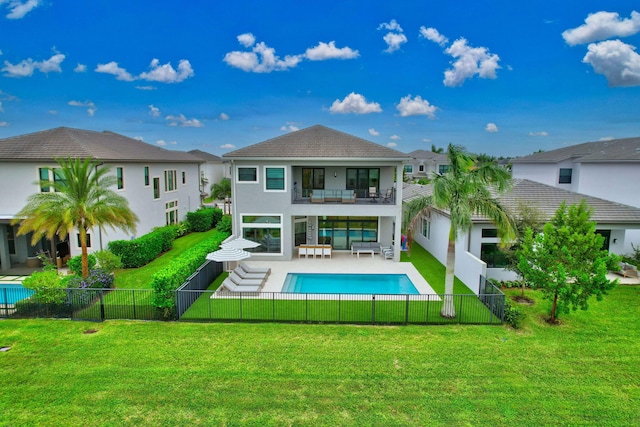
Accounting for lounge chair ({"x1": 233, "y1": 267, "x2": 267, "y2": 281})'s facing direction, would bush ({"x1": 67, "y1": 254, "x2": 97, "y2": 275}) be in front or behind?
behind

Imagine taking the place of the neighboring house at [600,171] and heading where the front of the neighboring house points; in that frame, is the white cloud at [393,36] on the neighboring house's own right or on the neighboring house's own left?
on the neighboring house's own left

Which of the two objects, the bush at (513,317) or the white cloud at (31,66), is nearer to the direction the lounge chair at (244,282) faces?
the bush

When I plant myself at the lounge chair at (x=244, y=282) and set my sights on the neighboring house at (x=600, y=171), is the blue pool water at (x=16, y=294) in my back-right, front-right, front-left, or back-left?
back-left

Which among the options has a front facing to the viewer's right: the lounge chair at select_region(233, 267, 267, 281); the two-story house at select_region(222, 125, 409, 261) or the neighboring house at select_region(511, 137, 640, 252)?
the lounge chair

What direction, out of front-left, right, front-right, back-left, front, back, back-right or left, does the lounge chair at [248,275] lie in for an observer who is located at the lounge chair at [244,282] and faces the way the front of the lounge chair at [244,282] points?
left

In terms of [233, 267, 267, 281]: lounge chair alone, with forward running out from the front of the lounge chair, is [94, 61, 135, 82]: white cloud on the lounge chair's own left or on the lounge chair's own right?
on the lounge chair's own left

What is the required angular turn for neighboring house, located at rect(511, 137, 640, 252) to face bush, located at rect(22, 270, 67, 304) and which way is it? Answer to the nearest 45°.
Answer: approximately 90° to its left

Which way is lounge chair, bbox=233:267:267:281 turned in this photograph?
to the viewer's right

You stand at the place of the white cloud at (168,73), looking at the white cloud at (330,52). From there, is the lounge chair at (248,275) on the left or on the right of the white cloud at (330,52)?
right

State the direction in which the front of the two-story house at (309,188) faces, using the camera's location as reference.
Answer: facing away from the viewer

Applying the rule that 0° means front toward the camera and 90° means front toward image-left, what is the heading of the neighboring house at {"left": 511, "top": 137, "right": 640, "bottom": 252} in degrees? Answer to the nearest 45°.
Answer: approximately 135°

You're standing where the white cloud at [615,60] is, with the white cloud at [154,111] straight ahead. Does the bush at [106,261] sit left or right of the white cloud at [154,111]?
left

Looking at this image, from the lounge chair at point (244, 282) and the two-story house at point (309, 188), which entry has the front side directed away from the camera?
the two-story house
